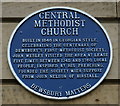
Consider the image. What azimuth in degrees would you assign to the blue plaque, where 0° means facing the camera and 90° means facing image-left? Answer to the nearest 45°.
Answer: approximately 0°
